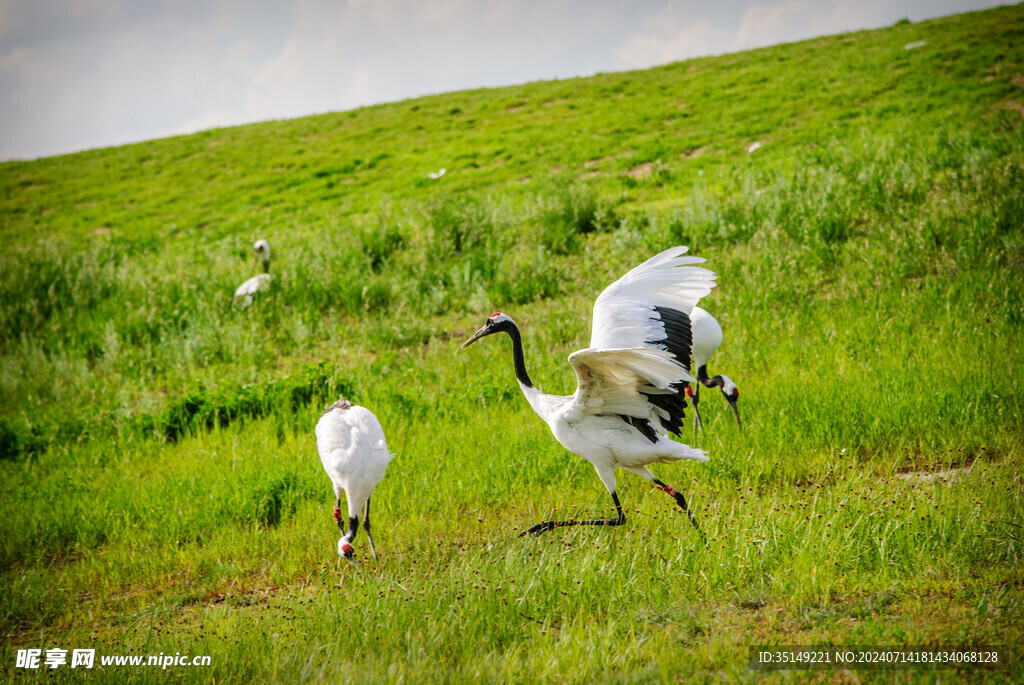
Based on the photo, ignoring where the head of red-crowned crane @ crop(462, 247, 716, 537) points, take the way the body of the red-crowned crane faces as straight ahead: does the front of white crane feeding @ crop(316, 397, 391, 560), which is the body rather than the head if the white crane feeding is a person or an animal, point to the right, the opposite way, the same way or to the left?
to the left

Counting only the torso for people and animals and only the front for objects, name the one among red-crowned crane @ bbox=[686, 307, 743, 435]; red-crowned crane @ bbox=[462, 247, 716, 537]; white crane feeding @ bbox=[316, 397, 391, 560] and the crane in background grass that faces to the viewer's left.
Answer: red-crowned crane @ bbox=[462, 247, 716, 537]

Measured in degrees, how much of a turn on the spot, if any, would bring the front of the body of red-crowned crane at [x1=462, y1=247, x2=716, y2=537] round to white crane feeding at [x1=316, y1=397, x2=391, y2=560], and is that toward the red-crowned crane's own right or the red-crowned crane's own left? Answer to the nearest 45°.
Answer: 0° — it already faces it

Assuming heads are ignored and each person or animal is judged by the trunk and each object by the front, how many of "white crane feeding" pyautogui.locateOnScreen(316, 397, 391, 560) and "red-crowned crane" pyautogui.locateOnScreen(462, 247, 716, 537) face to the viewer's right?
0

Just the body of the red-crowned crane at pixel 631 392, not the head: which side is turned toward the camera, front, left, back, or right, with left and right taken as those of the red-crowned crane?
left

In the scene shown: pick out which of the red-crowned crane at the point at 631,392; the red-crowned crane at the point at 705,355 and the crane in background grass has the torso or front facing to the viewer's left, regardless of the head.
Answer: the red-crowned crane at the point at 631,392

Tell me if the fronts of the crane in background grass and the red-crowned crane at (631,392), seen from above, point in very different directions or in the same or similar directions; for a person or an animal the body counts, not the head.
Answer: very different directions
